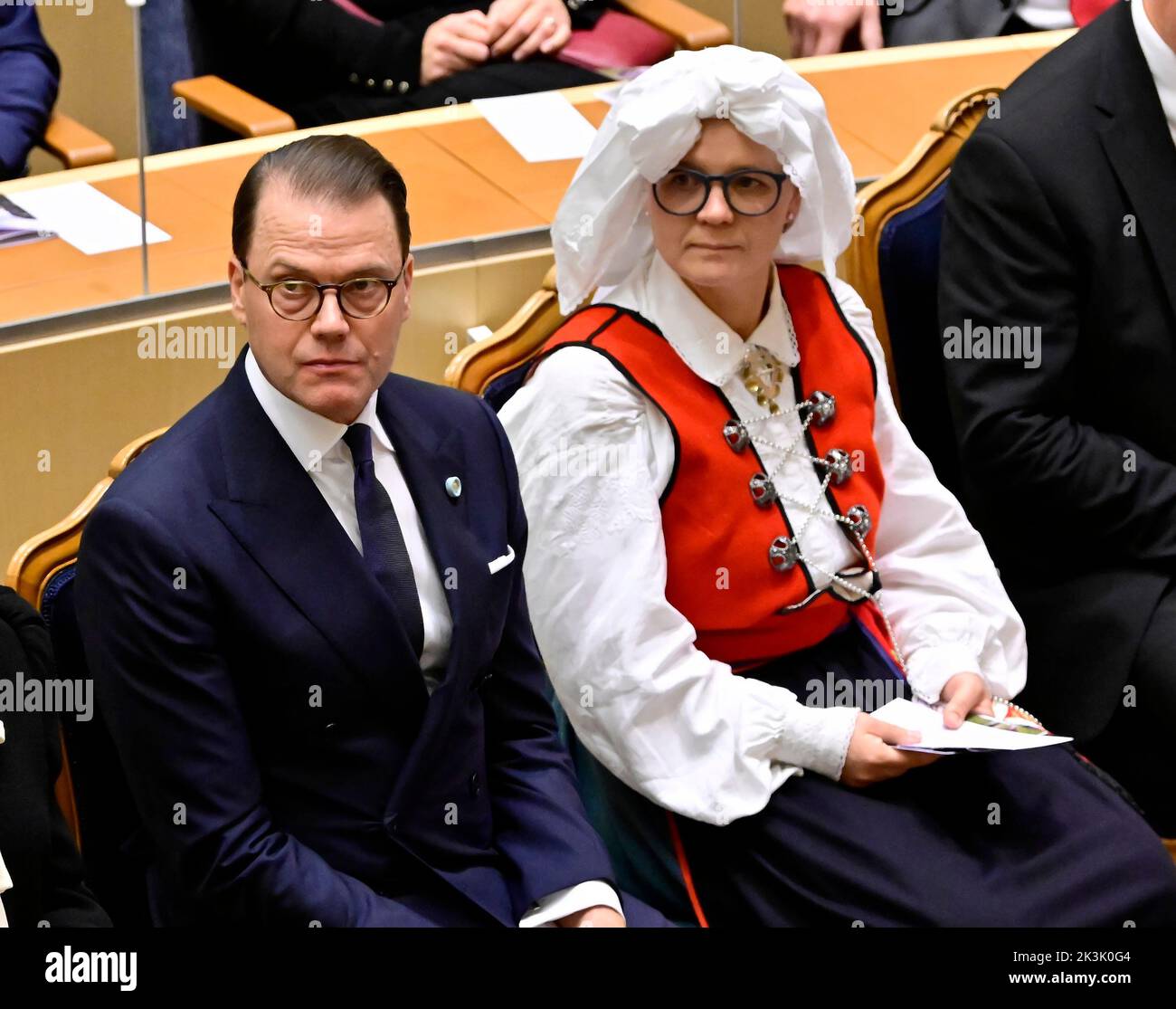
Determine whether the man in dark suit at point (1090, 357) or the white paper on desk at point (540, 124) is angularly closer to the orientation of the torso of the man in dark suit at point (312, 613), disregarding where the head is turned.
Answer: the man in dark suit

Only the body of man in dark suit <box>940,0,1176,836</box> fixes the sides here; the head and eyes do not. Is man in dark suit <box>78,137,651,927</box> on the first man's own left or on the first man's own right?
on the first man's own right
